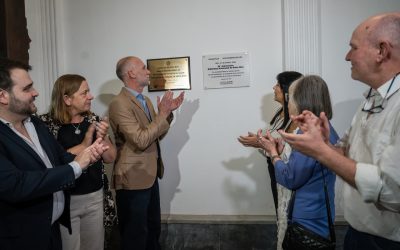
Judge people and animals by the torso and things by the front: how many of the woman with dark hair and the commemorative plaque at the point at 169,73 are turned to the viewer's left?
1

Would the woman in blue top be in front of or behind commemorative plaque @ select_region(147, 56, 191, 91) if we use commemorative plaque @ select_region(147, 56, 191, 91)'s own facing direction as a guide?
in front

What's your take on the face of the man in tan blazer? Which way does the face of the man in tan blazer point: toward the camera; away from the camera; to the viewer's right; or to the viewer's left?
to the viewer's right

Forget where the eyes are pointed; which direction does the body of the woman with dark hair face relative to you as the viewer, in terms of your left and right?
facing to the left of the viewer

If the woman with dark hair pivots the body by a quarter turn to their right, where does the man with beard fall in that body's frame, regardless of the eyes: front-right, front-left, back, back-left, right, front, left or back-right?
back-left

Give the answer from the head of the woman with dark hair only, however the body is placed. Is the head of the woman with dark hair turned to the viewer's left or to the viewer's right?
to the viewer's left

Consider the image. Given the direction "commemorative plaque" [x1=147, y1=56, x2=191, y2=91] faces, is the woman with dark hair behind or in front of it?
in front

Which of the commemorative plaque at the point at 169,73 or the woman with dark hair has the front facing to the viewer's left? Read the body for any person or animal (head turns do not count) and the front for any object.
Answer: the woman with dark hair

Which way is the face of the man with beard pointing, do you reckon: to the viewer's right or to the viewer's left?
to the viewer's right

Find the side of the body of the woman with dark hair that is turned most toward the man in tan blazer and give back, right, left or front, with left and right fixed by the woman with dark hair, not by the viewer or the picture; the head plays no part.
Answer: front

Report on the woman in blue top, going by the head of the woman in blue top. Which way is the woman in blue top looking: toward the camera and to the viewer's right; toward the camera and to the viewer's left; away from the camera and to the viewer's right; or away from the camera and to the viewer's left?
away from the camera and to the viewer's left

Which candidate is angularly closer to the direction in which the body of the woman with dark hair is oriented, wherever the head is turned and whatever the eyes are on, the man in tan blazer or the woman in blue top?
the man in tan blazer

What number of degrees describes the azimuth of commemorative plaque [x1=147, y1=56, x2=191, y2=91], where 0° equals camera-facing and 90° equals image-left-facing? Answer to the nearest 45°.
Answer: approximately 0°

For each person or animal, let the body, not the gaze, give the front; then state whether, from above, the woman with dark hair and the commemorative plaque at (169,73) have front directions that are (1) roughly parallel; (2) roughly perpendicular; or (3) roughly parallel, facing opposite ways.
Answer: roughly perpendicular
